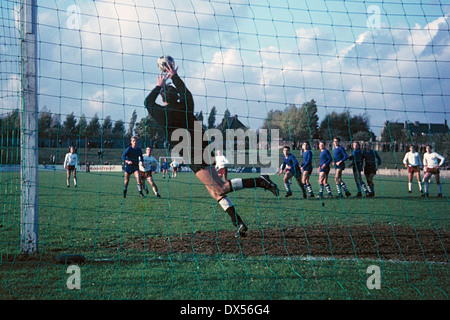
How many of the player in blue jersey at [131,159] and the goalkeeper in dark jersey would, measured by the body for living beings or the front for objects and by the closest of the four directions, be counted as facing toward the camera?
1

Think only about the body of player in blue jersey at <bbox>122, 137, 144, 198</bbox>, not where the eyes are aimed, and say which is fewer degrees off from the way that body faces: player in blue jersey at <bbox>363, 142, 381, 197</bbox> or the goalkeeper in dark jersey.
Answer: the goalkeeper in dark jersey

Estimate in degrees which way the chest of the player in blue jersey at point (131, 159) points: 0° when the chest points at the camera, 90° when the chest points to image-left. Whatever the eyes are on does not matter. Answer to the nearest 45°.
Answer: approximately 0°

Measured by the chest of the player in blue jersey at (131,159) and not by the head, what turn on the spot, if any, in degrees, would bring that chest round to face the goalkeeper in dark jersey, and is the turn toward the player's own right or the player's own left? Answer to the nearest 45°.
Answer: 0° — they already face them

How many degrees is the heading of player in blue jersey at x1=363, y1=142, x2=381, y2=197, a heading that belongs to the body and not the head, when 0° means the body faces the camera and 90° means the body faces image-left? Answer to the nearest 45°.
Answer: approximately 45°

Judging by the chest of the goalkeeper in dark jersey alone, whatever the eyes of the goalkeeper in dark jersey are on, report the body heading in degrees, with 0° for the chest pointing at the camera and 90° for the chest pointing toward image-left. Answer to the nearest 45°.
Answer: approximately 135°

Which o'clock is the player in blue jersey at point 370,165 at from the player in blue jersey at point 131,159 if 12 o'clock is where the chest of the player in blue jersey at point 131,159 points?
the player in blue jersey at point 370,165 is roughly at 9 o'clock from the player in blue jersey at point 131,159.
